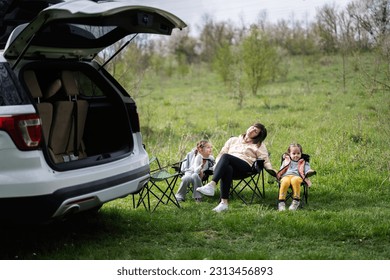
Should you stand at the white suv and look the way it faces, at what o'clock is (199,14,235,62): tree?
The tree is roughly at 2 o'clock from the white suv.

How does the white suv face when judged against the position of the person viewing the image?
facing away from the viewer and to the left of the viewer

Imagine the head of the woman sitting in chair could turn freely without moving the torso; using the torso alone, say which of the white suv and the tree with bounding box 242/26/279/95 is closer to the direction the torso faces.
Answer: the white suv

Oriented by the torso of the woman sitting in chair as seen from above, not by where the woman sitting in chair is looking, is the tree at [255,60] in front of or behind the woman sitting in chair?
behind

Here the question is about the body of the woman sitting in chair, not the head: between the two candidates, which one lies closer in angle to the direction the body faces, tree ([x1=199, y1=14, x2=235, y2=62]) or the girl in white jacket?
the girl in white jacket

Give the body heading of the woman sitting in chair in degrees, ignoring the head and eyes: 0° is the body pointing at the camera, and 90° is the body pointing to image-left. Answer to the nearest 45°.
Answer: approximately 45°

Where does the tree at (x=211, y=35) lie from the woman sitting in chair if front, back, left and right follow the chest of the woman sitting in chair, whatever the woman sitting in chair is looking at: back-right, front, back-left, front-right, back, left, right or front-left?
back-right

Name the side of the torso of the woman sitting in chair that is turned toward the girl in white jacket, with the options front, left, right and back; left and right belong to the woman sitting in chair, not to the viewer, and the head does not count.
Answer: right

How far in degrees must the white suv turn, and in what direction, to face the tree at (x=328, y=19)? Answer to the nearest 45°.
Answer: approximately 90° to its right
